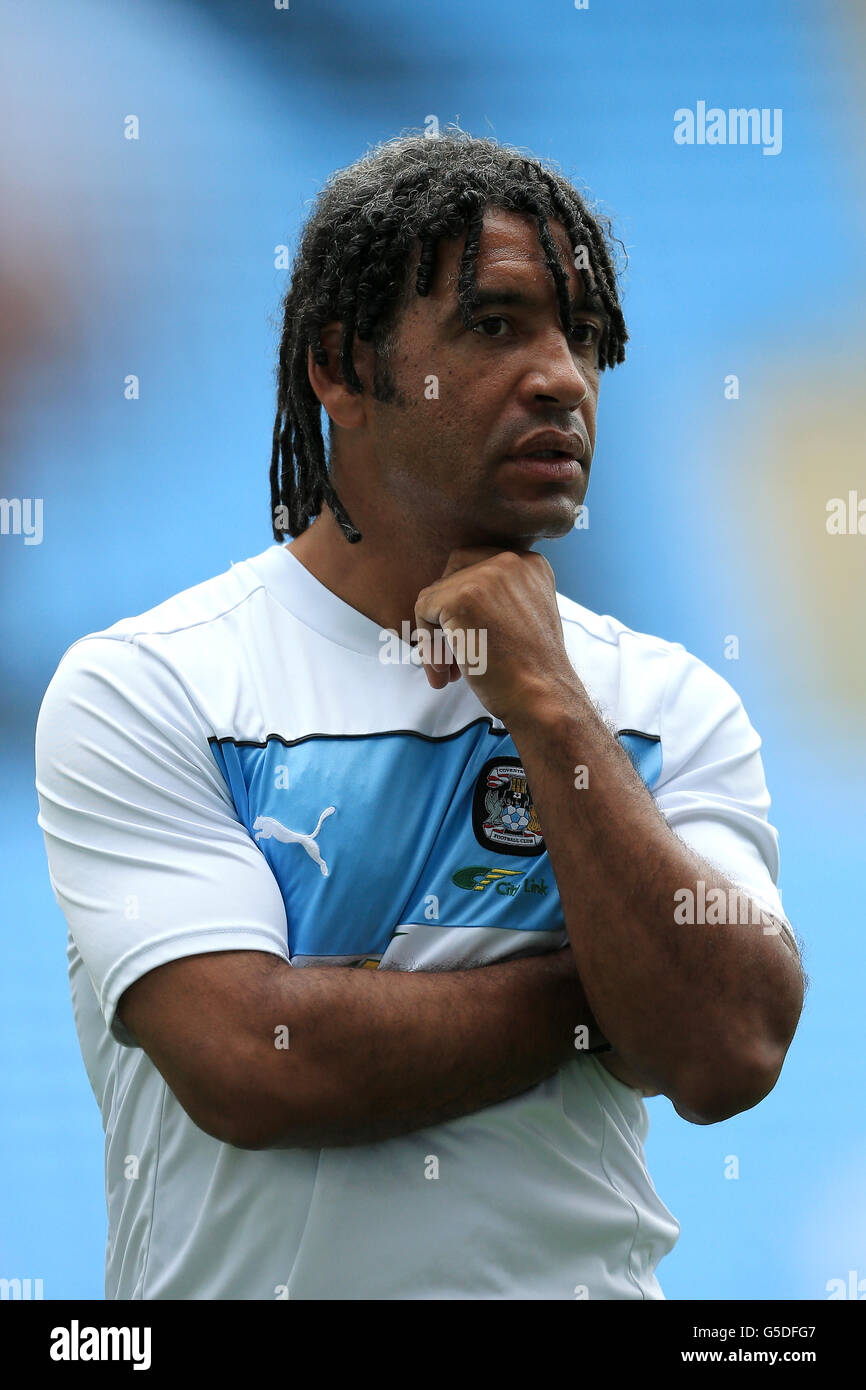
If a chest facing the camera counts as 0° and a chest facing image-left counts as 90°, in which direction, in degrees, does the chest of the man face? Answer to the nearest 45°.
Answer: approximately 315°
